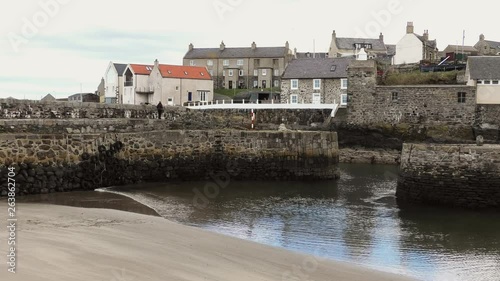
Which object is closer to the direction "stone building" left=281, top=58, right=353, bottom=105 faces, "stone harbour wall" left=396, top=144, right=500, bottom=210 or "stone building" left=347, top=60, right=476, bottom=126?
the stone harbour wall

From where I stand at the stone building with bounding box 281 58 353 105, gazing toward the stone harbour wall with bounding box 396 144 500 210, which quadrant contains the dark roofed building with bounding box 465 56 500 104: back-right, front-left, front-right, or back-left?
front-left

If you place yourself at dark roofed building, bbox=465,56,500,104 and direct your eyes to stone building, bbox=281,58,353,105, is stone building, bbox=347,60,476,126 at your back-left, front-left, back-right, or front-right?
front-left

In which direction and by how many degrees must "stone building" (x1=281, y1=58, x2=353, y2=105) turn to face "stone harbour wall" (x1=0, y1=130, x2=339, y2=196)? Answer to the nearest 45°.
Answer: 0° — it already faces it

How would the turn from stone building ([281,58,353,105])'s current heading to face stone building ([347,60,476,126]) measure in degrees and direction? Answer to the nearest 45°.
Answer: approximately 45° to its left

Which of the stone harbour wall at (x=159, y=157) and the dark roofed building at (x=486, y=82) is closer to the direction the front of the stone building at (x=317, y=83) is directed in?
the stone harbour wall

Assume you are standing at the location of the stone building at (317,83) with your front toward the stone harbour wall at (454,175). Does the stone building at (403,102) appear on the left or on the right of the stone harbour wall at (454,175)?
left

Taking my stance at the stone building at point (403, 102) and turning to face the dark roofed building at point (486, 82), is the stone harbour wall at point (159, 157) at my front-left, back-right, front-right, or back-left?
back-right

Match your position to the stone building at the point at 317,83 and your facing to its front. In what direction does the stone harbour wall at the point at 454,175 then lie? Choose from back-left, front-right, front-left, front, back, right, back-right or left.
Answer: front

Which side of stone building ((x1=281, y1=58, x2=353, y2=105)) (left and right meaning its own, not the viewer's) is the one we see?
front

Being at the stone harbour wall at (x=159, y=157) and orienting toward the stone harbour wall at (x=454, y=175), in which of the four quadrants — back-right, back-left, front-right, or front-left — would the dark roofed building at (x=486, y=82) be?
front-left

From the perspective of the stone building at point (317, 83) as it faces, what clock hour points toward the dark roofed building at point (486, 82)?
The dark roofed building is roughly at 10 o'clock from the stone building.

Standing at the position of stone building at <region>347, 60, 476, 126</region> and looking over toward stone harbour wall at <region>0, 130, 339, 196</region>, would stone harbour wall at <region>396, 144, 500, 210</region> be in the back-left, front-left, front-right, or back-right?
front-left

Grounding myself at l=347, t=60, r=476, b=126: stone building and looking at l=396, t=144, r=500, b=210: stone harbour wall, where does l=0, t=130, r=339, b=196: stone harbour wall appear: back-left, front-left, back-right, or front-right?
front-right
